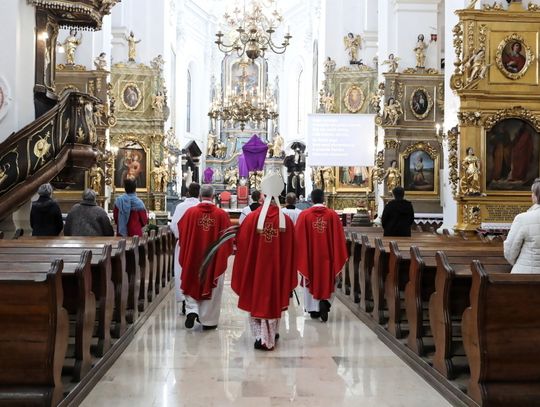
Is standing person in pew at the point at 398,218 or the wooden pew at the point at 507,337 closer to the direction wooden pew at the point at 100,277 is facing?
the standing person in pew

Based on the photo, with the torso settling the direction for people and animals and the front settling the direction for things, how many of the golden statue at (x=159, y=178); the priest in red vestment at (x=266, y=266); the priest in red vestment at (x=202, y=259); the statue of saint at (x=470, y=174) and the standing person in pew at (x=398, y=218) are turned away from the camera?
3

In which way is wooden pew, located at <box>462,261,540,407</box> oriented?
away from the camera

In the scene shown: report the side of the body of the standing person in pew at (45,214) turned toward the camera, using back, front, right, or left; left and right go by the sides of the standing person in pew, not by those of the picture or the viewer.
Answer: back

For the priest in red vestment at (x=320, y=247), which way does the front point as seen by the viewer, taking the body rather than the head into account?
away from the camera
